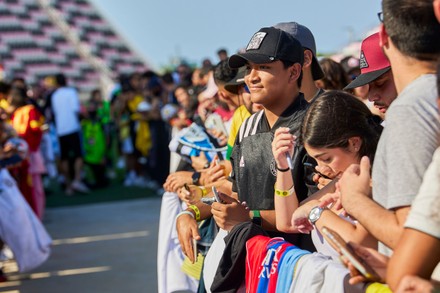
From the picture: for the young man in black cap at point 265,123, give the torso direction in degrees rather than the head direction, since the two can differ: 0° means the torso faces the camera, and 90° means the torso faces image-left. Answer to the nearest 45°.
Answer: approximately 45°
